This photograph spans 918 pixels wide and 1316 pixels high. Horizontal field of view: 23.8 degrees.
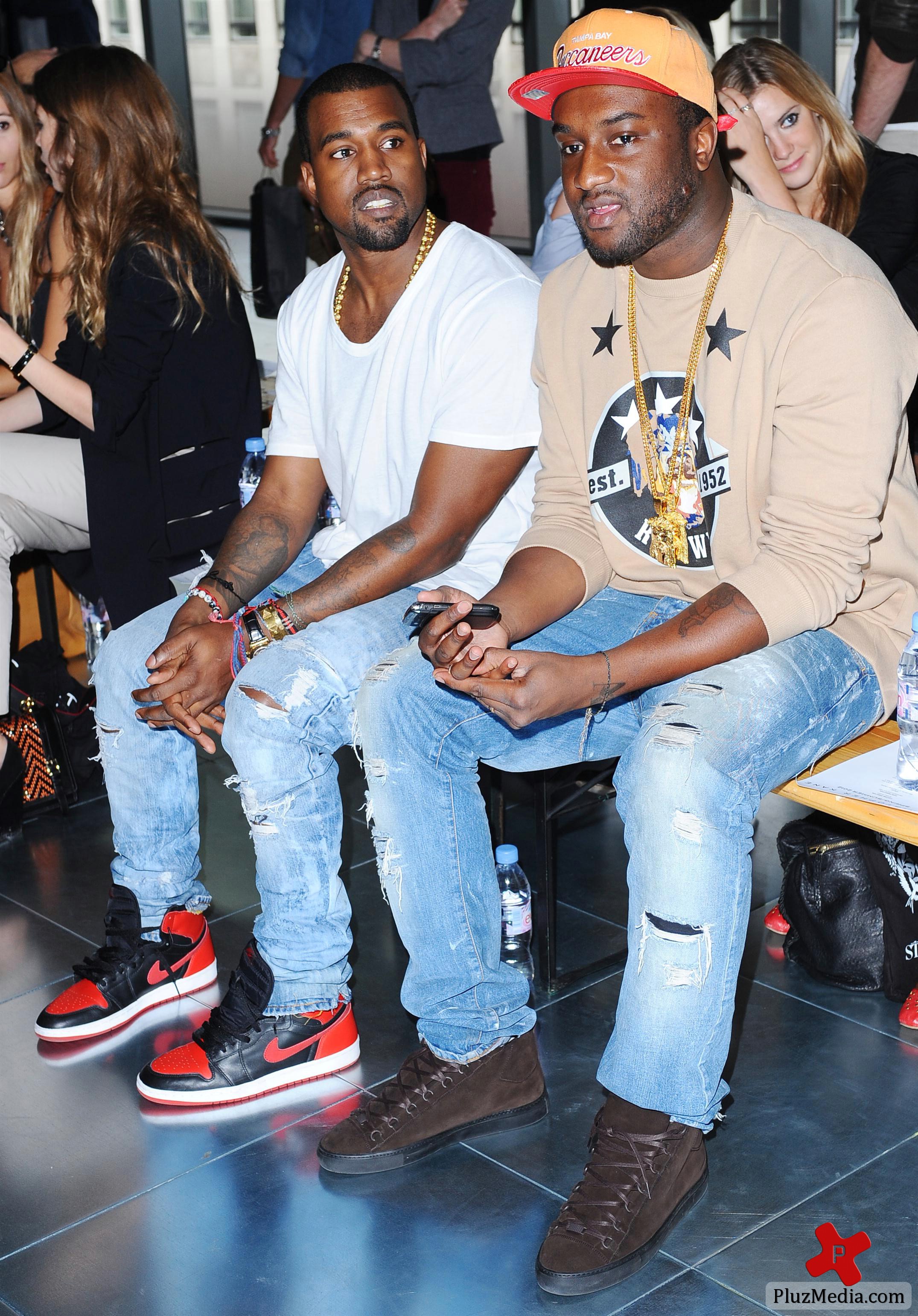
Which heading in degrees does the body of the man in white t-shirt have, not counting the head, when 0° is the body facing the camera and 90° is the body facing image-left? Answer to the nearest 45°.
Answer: approximately 45°

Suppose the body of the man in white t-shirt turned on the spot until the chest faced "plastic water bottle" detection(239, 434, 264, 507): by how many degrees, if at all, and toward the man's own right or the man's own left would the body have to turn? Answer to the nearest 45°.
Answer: approximately 135° to the man's own right

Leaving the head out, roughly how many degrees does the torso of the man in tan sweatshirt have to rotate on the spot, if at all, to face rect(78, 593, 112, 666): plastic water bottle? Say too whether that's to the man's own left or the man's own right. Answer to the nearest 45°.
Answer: approximately 90° to the man's own right

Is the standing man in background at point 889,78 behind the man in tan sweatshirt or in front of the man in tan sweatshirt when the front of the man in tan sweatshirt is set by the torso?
behind

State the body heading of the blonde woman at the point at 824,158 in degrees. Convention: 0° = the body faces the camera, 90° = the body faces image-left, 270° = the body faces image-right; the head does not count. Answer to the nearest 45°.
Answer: approximately 45°

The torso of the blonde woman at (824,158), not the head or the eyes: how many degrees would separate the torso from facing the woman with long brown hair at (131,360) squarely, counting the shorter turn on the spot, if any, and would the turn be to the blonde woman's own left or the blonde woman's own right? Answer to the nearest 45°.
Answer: approximately 45° to the blonde woman's own right

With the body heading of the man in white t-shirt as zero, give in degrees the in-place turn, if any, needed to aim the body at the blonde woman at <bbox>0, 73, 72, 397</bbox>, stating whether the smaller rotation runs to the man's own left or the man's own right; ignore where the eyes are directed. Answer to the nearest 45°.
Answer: approximately 135° to the man's own right

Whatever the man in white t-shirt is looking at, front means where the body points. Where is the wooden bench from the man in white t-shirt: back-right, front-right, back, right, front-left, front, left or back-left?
left

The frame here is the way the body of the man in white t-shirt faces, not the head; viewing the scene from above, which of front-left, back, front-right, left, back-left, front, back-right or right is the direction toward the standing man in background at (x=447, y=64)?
back-right
